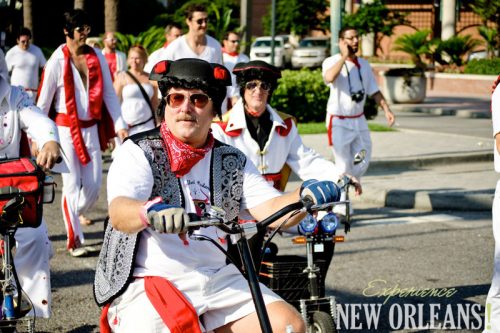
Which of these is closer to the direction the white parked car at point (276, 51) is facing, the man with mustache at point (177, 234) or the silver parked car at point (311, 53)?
the man with mustache

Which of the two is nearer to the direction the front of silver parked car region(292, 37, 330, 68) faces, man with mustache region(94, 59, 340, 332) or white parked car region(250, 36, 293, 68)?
the man with mustache

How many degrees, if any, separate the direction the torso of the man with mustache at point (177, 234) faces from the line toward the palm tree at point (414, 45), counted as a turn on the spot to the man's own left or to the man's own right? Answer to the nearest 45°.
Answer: approximately 135° to the man's own left

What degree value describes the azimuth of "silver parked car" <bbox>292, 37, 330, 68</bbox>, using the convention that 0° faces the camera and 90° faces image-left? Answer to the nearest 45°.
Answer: approximately 45°

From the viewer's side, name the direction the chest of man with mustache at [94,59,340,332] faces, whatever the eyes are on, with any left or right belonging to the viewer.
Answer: facing the viewer and to the right of the viewer

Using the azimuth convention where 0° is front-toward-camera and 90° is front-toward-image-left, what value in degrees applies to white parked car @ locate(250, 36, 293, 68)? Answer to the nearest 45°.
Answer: approximately 45°

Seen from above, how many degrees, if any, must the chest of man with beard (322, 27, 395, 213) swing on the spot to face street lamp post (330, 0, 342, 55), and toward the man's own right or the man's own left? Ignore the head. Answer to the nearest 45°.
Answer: approximately 135° to the man's own left

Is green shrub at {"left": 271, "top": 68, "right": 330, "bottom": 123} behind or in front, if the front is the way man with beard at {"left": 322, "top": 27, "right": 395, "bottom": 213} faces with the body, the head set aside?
behind
